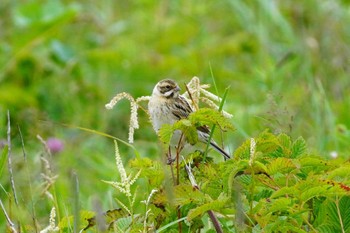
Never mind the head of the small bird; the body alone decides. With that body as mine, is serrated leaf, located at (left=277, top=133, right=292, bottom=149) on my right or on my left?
on my left

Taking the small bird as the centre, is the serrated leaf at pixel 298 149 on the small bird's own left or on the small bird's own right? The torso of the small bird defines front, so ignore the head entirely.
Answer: on the small bird's own left

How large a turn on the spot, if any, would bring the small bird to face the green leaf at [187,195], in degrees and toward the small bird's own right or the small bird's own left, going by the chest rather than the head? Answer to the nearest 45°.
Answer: approximately 45° to the small bird's own left

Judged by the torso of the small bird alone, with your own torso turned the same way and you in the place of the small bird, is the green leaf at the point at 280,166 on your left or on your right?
on your left

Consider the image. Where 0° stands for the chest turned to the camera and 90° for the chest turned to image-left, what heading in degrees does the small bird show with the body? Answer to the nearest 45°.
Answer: approximately 45°

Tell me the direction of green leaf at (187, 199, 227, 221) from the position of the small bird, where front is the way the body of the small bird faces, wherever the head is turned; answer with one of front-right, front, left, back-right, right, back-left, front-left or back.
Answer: front-left

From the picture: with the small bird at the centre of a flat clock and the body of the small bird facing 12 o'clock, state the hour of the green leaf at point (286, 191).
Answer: The green leaf is roughly at 10 o'clock from the small bird.
